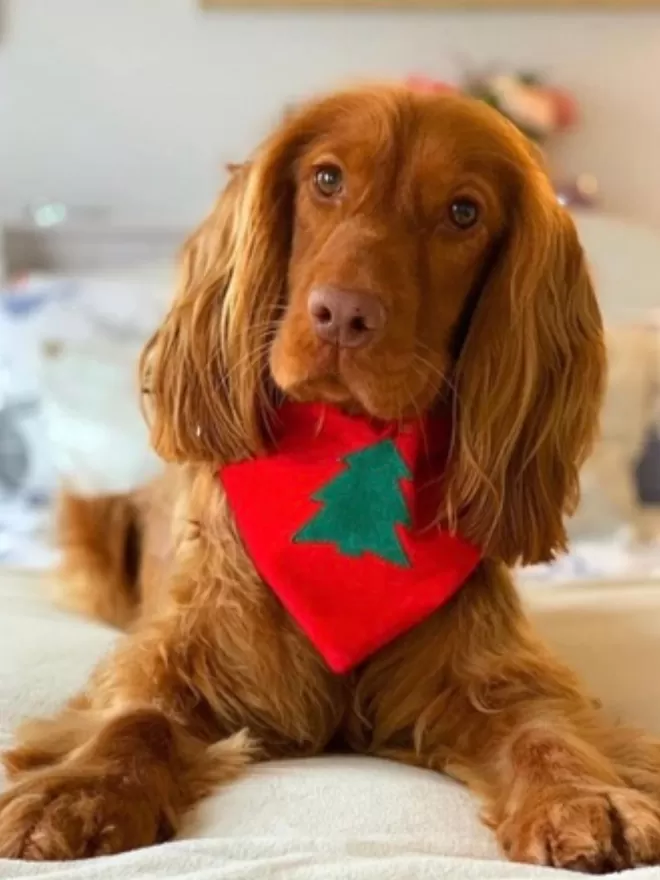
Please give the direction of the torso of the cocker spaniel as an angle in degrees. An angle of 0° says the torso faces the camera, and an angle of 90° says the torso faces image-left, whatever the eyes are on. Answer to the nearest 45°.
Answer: approximately 0°

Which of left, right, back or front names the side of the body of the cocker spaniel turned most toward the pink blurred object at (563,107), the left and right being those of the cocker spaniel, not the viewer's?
back
